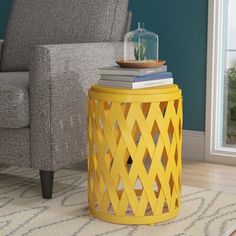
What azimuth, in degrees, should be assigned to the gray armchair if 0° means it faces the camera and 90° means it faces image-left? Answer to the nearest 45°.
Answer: approximately 45°

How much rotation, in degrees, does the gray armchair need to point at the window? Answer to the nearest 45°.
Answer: approximately 180°
